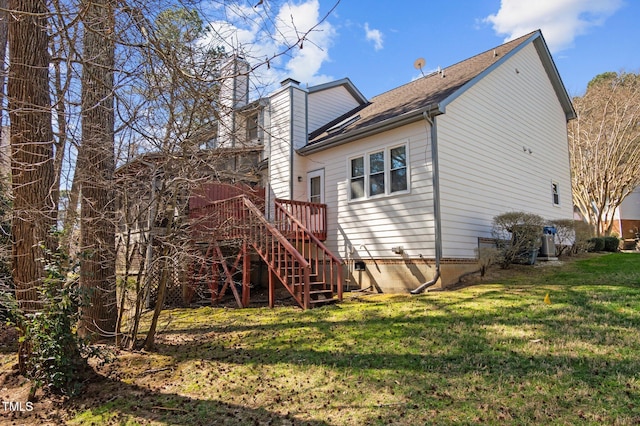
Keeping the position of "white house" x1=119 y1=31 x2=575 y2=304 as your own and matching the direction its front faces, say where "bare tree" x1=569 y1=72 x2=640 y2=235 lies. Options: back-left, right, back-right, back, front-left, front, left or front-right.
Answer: front

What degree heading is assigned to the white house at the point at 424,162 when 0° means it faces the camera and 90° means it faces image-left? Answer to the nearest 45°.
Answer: approximately 225°

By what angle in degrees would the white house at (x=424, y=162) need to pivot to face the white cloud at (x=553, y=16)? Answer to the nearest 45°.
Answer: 0° — it already faces it

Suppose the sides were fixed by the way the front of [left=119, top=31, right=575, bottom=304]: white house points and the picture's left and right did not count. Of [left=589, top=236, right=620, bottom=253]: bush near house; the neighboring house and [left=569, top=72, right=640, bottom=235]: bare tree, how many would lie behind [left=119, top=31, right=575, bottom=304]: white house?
0

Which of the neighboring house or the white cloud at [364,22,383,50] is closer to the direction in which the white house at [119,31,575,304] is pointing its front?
the neighboring house

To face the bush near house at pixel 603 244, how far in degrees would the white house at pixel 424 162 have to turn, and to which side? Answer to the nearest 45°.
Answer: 0° — it already faces it

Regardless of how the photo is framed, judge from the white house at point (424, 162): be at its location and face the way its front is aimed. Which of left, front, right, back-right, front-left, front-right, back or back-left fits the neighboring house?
front

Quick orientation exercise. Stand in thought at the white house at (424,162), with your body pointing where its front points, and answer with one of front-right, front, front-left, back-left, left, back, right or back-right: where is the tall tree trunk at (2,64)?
back

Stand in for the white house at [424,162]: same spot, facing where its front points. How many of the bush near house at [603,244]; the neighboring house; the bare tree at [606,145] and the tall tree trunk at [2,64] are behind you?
1

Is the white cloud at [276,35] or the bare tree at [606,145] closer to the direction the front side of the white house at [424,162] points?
the bare tree
